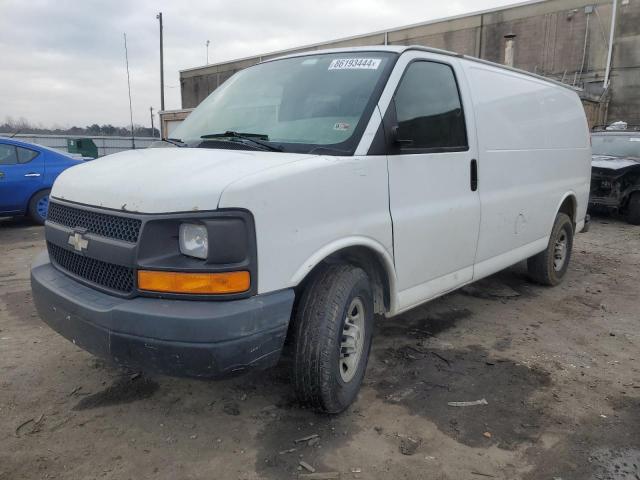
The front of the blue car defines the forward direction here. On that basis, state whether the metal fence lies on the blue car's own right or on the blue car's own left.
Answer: on the blue car's own right

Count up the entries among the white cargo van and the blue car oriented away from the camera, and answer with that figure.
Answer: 0

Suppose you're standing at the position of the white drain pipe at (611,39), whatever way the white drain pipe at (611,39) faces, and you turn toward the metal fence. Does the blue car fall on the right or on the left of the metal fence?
left

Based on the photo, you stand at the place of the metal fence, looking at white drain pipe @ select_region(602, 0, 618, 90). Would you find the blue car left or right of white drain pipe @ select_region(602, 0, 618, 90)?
right

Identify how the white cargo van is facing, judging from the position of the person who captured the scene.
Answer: facing the viewer and to the left of the viewer

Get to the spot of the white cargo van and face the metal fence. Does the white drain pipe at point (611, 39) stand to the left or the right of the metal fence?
right

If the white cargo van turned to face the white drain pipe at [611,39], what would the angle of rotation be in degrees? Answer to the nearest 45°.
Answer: approximately 180°

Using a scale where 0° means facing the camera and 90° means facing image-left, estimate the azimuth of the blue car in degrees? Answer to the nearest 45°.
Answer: approximately 90°

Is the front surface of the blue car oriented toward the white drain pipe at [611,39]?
no

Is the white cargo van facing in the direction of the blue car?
no

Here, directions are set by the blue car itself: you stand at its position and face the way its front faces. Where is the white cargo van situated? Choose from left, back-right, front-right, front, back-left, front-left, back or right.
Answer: left
